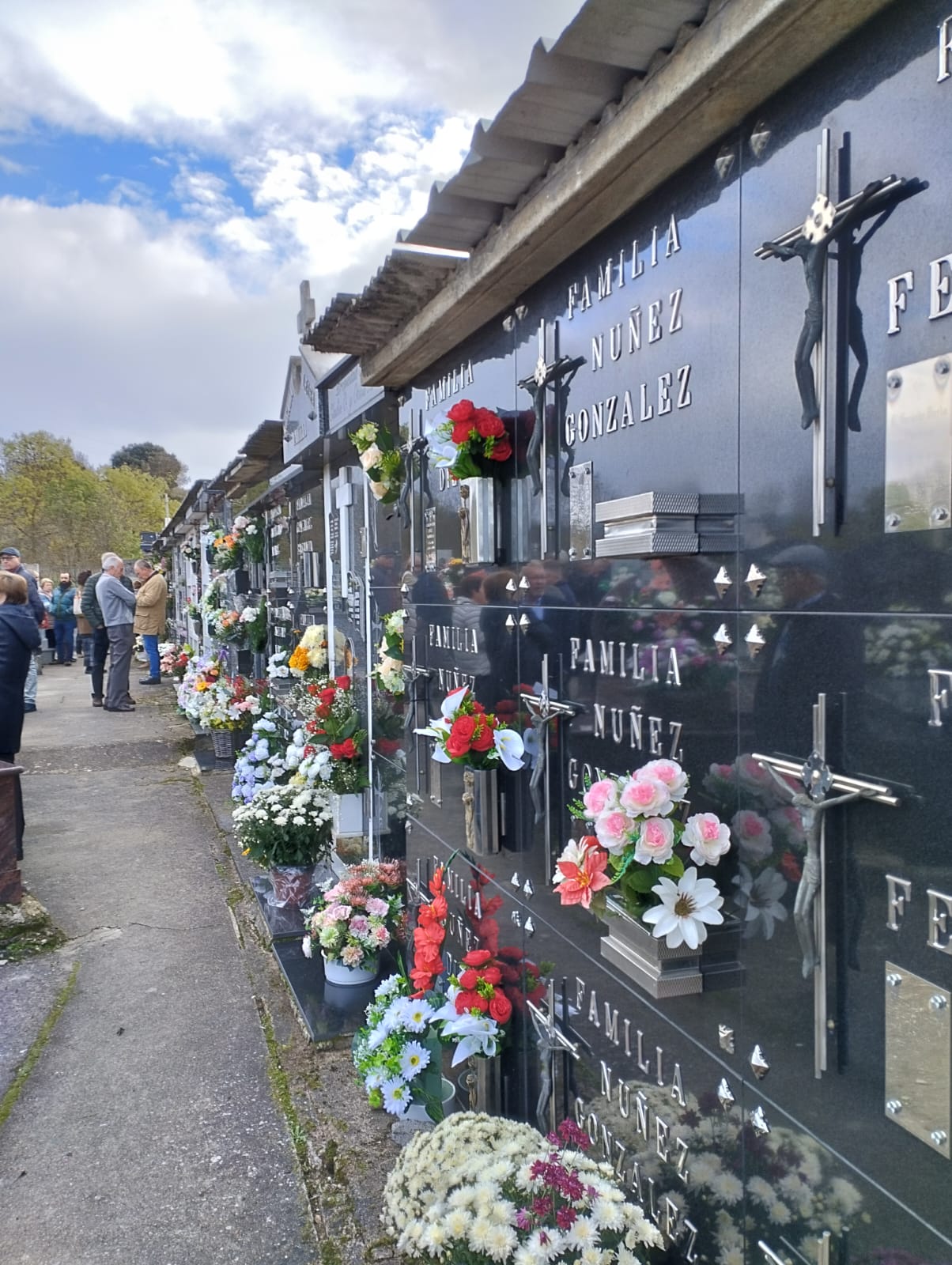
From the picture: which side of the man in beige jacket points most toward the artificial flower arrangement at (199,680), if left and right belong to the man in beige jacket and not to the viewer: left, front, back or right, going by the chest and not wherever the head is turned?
left

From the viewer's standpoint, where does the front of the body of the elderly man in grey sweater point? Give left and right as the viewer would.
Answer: facing to the right of the viewer

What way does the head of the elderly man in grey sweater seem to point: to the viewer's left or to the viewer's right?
to the viewer's right

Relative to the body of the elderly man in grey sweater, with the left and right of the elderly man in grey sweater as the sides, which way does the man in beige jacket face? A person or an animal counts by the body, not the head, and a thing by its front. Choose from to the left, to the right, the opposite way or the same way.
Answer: the opposite way

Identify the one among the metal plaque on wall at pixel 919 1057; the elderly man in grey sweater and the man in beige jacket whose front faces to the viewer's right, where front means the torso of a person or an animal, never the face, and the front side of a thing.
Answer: the elderly man in grey sweater

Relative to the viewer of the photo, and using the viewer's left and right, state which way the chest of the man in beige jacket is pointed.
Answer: facing to the left of the viewer

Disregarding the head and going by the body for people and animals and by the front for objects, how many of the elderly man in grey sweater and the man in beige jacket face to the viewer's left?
1

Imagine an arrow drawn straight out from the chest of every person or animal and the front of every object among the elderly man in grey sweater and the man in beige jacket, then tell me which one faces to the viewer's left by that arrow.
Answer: the man in beige jacket

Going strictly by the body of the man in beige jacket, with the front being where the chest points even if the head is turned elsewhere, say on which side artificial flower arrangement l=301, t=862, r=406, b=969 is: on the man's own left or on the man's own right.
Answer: on the man's own left
